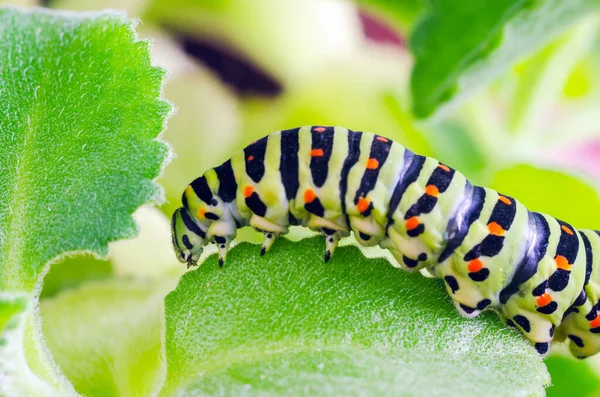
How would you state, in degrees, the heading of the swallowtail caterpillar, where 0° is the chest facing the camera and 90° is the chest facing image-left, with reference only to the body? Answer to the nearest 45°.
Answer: approximately 90°
